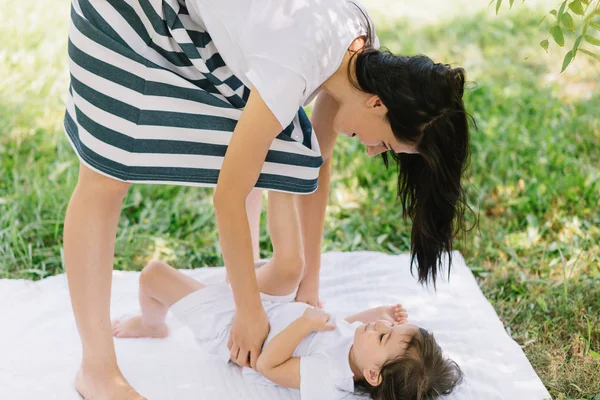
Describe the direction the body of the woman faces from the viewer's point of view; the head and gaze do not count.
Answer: to the viewer's right
